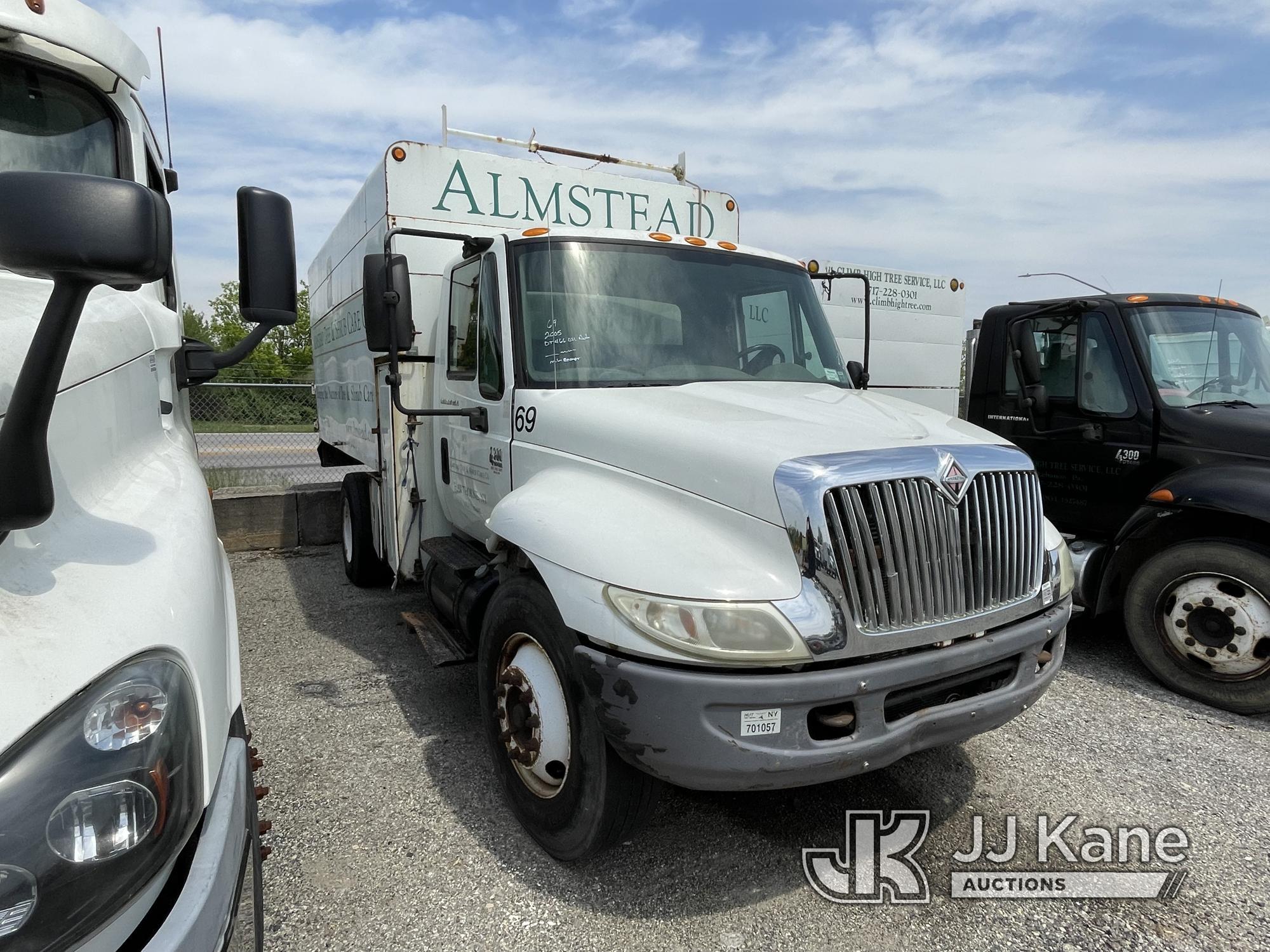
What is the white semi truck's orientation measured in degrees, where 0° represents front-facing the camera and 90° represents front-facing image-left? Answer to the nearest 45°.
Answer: approximately 0°

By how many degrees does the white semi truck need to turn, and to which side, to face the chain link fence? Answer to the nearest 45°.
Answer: approximately 180°

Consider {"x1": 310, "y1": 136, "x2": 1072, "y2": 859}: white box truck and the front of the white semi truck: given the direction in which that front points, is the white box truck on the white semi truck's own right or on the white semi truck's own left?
on the white semi truck's own left

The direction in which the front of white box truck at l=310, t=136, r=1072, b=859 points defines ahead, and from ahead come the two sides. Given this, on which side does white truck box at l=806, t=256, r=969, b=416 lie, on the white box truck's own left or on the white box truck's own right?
on the white box truck's own left

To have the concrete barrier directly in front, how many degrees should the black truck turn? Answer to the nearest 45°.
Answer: approximately 135° to its right

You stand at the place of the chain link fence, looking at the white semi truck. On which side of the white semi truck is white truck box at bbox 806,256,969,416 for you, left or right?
left

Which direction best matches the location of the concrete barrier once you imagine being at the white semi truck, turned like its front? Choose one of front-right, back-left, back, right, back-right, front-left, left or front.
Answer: back

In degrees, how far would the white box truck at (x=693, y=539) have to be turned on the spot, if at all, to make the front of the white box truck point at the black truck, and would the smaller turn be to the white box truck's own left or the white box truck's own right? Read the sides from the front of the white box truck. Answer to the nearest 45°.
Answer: approximately 90° to the white box truck's own left

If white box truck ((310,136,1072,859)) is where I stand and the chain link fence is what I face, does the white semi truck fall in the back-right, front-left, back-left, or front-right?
back-left
